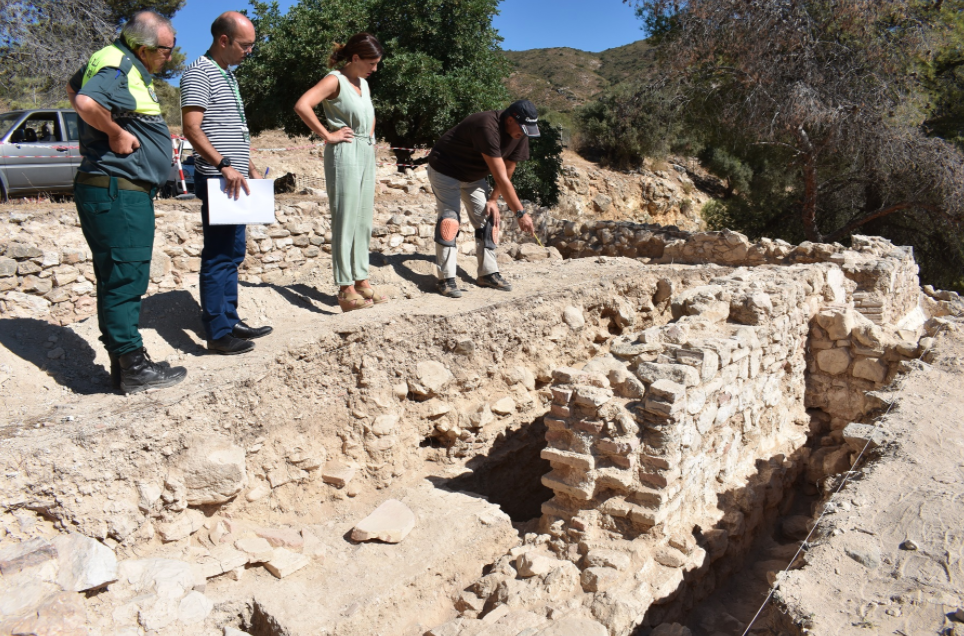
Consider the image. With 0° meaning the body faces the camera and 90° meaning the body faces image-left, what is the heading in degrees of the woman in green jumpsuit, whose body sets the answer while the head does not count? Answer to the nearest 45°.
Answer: approximately 315°

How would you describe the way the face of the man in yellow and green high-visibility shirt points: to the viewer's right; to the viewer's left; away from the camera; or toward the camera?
to the viewer's right

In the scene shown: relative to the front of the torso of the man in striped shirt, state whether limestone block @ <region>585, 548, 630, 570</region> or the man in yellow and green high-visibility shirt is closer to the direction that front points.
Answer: the limestone block

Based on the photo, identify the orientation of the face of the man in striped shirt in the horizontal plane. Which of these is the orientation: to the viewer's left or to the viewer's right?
to the viewer's right

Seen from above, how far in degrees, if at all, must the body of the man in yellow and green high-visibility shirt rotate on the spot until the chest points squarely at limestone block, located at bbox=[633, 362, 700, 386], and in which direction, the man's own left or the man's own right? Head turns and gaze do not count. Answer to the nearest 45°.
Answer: approximately 45° to the man's own right

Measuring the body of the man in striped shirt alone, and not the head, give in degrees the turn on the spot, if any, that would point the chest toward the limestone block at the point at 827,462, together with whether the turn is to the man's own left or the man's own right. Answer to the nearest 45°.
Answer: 0° — they already face it

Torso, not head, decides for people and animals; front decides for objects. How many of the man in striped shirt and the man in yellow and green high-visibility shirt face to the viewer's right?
2

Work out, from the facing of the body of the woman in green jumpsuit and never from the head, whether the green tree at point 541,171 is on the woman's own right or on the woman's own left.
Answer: on the woman's own left

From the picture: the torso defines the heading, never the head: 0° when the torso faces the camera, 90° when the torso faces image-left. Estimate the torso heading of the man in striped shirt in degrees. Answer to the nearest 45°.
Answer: approximately 270°

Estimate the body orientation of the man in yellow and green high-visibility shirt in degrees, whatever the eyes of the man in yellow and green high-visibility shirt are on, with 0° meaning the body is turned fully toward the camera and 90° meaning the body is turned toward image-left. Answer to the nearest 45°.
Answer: approximately 270°

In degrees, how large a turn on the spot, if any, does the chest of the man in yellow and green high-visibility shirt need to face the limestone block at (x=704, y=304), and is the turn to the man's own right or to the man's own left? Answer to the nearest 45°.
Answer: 0° — they already face it
